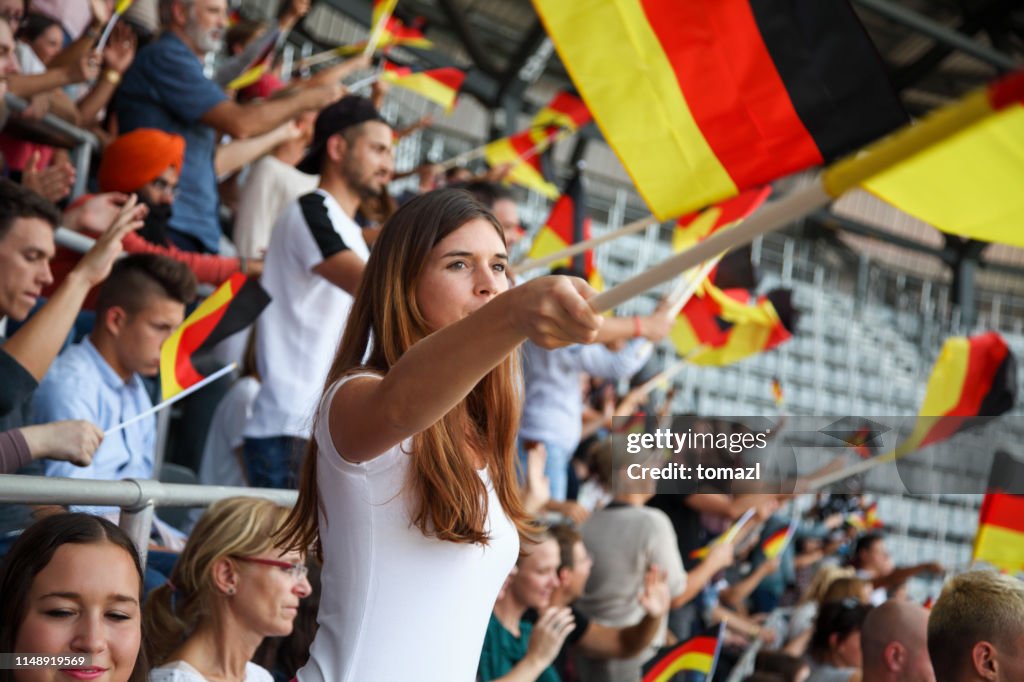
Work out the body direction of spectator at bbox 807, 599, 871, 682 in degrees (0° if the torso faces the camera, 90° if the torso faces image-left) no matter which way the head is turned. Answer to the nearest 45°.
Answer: approximately 270°

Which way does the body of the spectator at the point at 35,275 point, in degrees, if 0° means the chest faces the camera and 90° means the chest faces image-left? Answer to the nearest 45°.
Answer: approximately 270°

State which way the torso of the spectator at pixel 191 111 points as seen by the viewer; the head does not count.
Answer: to the viewer's right

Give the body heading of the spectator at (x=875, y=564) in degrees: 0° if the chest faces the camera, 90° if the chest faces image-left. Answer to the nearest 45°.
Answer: approximately 270°

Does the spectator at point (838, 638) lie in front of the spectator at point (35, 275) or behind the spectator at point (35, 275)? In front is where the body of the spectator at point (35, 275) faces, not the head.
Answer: in front

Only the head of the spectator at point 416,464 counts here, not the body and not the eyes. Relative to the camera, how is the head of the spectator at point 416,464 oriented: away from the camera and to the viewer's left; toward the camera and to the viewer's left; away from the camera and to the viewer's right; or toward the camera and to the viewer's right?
toward the camera and to the viewer's right

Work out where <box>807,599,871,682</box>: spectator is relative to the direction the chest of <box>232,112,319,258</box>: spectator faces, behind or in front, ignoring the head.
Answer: in front

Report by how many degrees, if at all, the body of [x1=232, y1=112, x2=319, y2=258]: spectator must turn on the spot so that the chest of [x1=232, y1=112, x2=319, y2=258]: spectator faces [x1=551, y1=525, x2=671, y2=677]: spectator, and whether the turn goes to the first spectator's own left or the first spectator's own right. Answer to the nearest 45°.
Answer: approximately 45° to the first spectator's own right

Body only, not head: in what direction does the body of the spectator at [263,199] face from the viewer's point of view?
to the viewer's right

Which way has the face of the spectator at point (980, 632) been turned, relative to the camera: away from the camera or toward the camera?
away from the camera

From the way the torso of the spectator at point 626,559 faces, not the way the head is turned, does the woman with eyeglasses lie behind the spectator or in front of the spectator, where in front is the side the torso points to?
behind

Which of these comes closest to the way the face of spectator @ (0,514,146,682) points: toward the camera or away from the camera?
toward the camera

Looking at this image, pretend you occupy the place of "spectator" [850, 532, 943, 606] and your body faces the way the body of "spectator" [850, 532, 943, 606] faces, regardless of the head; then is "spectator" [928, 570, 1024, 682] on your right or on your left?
on your right

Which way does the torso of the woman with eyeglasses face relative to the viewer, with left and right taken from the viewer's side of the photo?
facing to the right of the viewer

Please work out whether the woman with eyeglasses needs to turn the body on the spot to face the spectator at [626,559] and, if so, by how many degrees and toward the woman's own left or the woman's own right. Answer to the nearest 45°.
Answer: approximately 45° to the woman's own left

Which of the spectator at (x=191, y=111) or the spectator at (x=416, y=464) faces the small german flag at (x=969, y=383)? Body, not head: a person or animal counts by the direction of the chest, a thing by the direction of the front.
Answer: the spectator at (x=191, y=111)

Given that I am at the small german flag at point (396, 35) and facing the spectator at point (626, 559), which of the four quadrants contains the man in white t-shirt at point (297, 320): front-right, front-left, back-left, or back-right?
front-right
